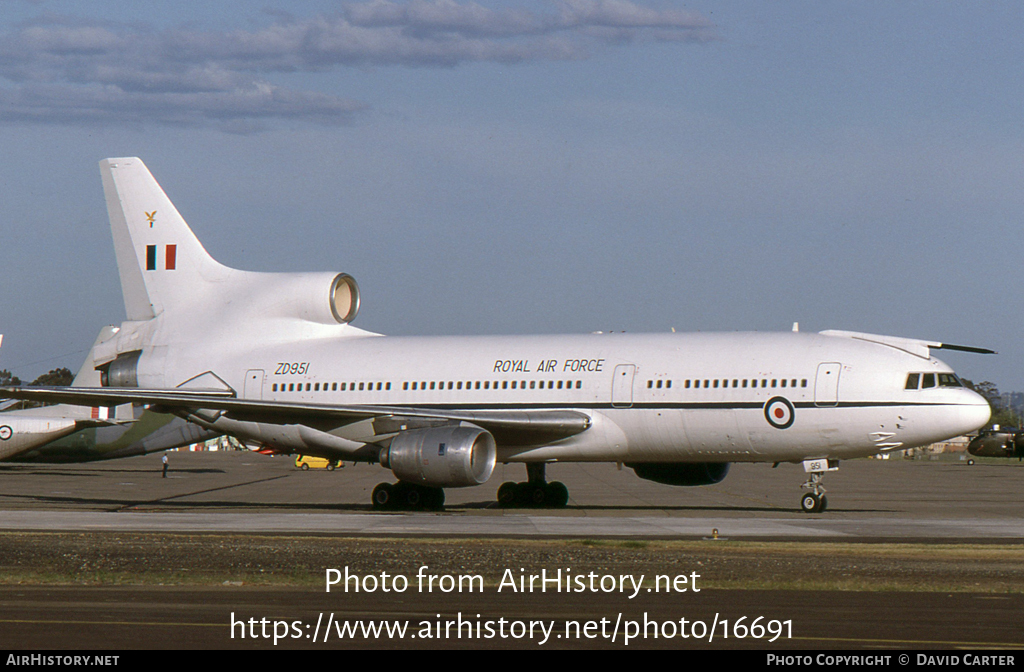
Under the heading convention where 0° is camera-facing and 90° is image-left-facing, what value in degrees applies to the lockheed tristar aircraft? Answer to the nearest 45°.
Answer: approximately 315°
